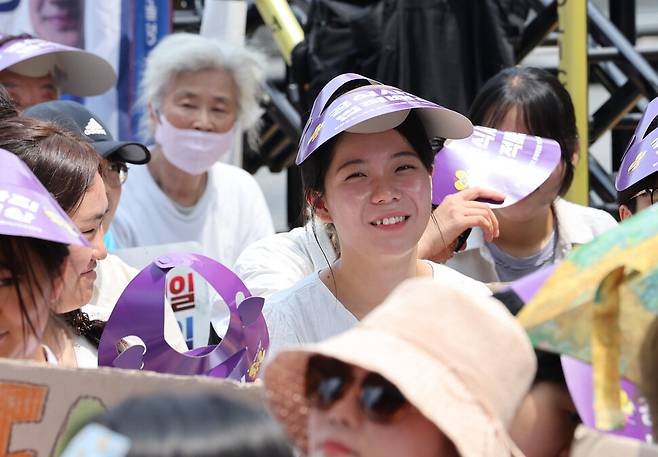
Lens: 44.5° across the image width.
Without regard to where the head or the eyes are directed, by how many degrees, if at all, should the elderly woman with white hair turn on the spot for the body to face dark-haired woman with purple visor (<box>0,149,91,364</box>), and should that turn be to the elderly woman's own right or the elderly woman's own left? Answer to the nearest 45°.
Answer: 0° — they already face them

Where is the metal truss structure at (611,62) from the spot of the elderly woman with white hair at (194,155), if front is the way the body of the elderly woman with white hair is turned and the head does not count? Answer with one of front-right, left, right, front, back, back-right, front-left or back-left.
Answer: left

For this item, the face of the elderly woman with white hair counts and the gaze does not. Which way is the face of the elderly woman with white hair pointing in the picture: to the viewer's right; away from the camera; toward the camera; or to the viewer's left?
toward the camera

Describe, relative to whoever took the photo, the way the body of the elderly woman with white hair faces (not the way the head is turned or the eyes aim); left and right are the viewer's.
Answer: facing the viewer

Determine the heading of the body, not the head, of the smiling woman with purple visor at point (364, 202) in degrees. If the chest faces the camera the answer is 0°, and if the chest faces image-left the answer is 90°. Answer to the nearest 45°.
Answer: approximately 315°

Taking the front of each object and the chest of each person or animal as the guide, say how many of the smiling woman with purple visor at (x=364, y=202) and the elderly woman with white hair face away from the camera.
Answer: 0

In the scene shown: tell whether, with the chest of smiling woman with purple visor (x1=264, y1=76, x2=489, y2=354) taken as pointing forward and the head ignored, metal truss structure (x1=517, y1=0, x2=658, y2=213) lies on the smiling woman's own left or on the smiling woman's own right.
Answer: on the smiling woman's own left

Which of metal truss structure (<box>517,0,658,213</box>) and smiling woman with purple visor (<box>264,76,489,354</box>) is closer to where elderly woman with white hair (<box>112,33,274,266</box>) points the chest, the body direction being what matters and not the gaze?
the smiling woman with purple visor

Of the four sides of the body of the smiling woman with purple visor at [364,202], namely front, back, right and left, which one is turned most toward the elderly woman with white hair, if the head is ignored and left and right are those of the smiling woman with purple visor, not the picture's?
back

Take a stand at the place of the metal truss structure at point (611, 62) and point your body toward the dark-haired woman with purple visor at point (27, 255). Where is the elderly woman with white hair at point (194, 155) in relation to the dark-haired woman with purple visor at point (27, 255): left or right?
right

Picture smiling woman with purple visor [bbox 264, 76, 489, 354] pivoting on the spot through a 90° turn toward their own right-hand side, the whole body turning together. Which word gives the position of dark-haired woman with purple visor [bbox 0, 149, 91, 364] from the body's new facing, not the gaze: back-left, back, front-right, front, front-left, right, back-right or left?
front
